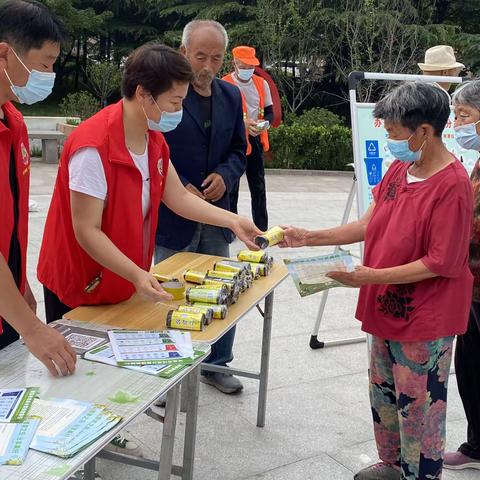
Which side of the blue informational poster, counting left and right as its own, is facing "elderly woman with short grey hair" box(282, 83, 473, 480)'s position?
front

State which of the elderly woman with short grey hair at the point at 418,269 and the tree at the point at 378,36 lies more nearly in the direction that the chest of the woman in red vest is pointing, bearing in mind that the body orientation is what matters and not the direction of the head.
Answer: the elderly woman with short grey hair

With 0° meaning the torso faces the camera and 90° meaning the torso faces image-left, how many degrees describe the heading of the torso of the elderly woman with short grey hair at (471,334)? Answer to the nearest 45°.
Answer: approximately 90°

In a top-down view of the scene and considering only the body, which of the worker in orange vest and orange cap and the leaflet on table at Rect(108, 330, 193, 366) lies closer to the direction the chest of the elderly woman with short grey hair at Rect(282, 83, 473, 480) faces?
the leaflet on table

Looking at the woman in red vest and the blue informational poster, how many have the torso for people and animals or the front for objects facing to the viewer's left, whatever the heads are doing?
0

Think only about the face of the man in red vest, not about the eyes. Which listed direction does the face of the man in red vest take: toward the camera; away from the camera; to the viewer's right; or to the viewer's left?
to the viewer's right

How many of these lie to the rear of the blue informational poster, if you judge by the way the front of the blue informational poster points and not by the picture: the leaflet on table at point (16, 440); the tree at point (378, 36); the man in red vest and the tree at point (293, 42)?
2

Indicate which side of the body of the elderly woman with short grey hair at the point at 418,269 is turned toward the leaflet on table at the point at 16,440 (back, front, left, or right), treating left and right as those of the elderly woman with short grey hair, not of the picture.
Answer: front

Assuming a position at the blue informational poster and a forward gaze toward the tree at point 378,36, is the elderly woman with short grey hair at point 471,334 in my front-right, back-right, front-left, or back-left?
back-right

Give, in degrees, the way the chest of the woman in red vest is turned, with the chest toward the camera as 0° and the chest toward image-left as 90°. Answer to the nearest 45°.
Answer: approximately 315°

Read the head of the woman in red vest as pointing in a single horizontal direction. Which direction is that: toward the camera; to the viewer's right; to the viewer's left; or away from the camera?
to the viewer's right

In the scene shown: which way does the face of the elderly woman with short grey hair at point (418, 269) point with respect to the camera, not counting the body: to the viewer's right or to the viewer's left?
to the viewer's left
